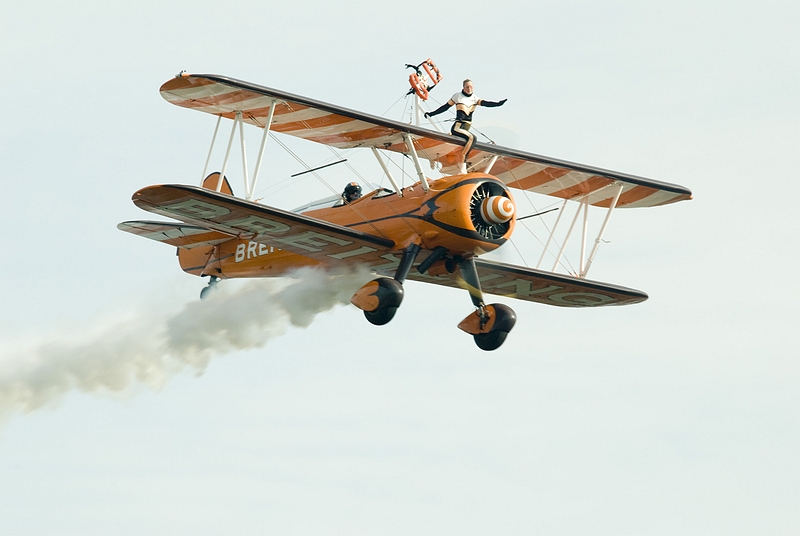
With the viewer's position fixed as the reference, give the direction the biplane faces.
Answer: facing the viewer and to the right of the viewer

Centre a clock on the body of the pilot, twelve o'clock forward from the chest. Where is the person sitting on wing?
The person sitting on wing is roughly at 12 o'clock from the pilot.

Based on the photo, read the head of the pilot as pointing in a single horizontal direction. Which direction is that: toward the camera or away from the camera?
toward the camera
